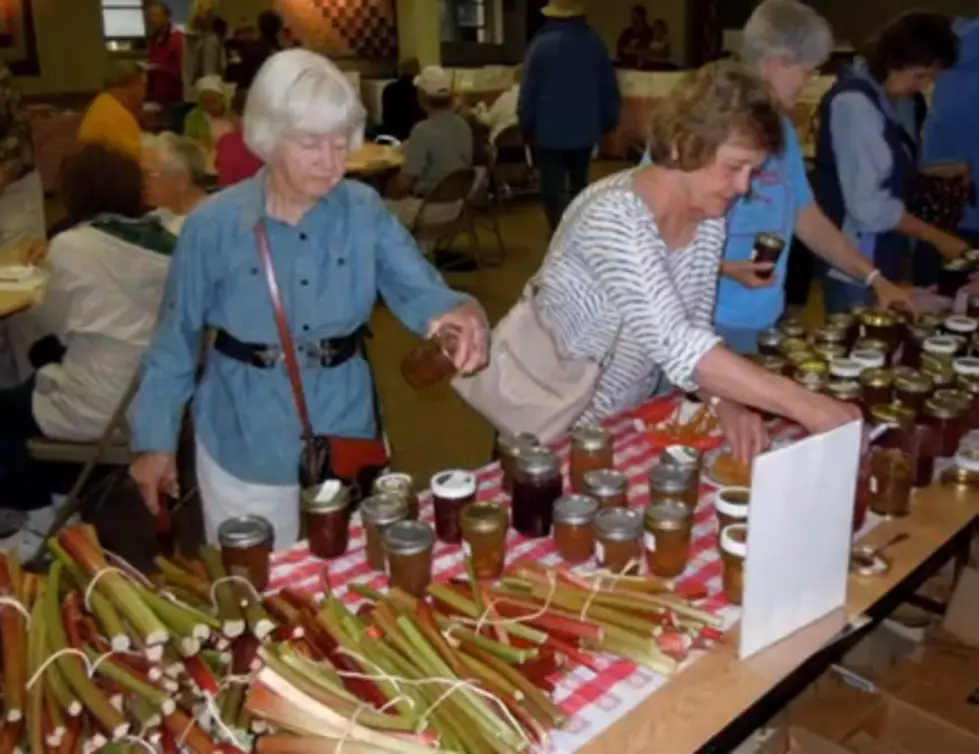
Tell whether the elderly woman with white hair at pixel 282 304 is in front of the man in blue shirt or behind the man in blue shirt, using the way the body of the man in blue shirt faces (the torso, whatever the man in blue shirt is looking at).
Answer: behind

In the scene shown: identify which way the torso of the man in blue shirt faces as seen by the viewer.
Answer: away from the camera

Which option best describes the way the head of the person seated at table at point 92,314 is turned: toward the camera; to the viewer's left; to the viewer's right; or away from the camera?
away from the camera

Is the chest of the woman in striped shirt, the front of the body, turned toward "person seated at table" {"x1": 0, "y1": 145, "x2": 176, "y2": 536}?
no

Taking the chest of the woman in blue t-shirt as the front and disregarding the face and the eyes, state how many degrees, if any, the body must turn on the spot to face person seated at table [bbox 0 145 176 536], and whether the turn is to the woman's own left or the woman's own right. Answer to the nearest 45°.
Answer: approximately 135° to the woman's own right

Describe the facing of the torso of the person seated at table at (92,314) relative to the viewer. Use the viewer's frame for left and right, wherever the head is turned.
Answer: facing away from the viewer and to the left of the viewer

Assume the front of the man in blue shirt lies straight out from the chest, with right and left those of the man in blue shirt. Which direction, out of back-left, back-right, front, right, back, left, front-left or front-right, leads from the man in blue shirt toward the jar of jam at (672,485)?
back

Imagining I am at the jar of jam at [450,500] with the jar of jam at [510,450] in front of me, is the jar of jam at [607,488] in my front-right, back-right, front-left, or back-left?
front-right

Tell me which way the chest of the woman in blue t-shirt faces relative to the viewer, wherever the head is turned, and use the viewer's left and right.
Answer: facing the viewer and to the right of the viewer

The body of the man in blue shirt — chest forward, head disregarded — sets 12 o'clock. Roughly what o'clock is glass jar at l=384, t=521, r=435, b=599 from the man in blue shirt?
The glass jar is roughly at 6 o'clock from the man in blue shirt.
